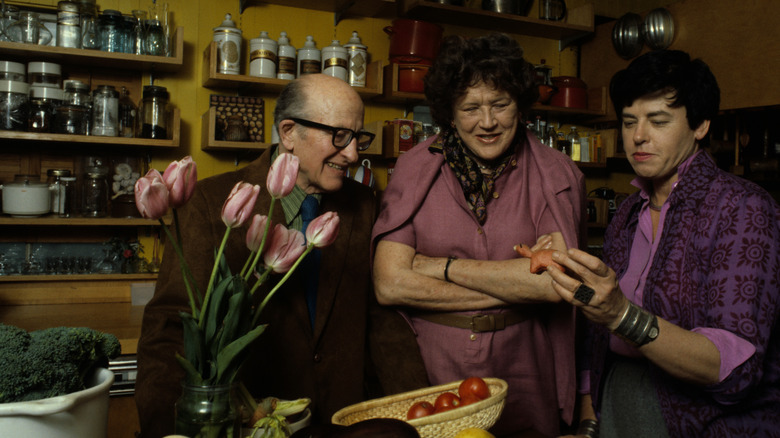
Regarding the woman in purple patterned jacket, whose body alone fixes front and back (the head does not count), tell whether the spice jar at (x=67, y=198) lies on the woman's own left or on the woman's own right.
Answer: on the woman's own right

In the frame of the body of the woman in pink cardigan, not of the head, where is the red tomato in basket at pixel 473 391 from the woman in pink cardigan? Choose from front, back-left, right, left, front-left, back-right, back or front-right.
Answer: front

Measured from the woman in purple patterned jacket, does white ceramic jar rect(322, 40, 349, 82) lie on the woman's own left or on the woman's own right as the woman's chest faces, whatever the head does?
on the woman's own right

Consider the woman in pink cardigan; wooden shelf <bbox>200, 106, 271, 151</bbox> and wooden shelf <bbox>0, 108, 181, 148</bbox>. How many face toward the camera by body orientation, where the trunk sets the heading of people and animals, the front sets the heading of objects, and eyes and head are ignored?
3

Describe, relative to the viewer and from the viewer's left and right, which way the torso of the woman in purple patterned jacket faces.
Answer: facing the viewer and to the left of the viewer

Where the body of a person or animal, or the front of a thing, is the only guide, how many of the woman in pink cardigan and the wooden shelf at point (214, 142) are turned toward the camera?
2

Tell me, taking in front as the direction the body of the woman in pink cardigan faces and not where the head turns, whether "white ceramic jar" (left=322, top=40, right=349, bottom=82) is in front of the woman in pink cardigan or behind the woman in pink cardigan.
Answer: behind

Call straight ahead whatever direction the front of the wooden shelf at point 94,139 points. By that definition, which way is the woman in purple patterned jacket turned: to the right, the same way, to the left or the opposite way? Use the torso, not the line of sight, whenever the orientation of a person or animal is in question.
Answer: to the right

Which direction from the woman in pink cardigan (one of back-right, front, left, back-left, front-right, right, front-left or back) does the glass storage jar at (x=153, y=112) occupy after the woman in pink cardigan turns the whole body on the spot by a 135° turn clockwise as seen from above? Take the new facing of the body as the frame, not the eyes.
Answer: front

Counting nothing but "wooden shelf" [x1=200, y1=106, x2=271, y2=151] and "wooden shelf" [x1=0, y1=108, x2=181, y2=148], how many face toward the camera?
2

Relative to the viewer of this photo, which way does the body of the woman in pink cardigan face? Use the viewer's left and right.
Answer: facing the viewer

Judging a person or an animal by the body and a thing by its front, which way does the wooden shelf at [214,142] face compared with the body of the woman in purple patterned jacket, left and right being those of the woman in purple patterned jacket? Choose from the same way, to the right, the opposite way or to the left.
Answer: to the left
